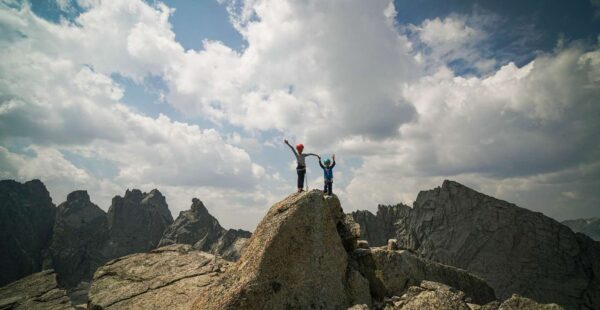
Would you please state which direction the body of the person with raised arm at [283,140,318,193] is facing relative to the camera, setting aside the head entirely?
toward the camera

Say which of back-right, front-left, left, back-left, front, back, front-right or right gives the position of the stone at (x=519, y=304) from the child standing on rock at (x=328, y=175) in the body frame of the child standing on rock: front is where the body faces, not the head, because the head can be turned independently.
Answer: front-left

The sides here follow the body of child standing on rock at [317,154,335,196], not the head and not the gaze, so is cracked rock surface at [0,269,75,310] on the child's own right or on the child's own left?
on the child's own right

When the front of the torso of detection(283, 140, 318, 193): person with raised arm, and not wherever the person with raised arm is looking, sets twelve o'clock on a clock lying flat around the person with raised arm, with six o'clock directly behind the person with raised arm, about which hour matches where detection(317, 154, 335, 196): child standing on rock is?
The child standing on rock is roughly at 8 o'clock from the person with raised arm.

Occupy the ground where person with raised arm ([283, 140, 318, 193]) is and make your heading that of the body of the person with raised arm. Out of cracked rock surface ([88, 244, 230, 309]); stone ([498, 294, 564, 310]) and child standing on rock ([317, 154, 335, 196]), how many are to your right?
1

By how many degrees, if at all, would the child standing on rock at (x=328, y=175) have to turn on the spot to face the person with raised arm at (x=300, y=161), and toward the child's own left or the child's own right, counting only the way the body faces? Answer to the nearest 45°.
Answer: approximately 45° to the child's own right

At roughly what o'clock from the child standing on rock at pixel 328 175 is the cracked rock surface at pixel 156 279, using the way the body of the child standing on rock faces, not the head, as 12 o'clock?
The cracked rock surface is roughly at 3 o'clock from the child standing on rock.

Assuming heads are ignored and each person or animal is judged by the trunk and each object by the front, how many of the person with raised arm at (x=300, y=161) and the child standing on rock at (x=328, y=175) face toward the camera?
2

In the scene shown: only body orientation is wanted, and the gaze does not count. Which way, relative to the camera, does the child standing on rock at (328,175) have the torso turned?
toward the camera

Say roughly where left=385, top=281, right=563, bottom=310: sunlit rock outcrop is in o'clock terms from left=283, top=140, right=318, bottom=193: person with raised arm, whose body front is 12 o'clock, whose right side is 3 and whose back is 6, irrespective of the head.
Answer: The sunlit rock outcrop is roughly at 10 o'clock from the person with raised arm.
